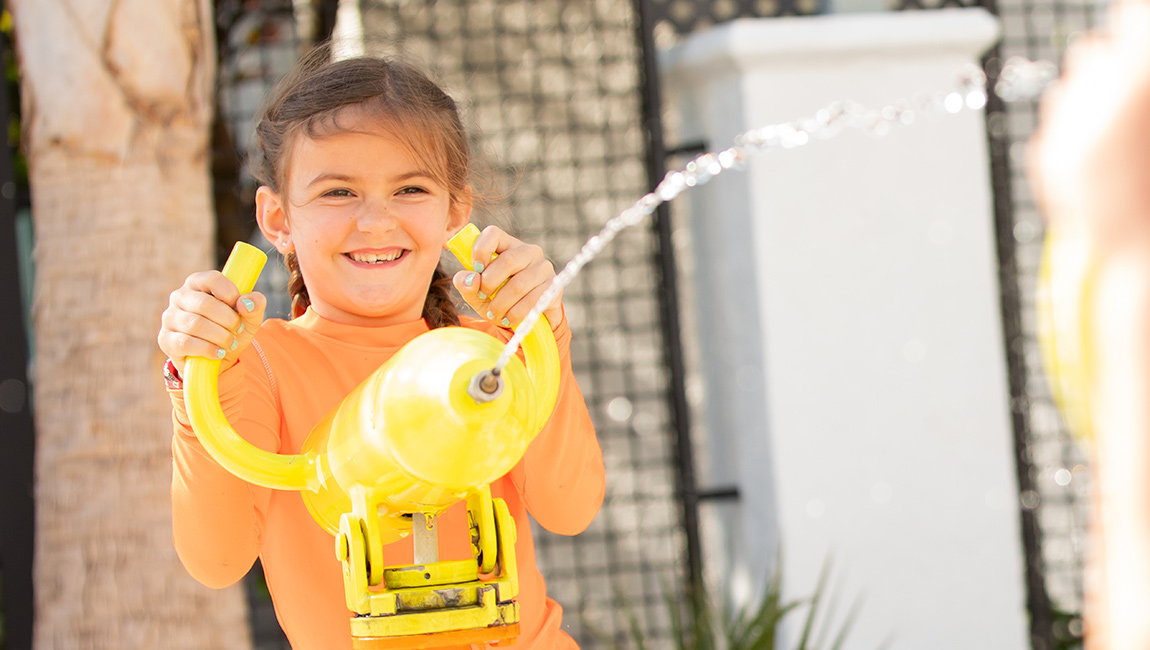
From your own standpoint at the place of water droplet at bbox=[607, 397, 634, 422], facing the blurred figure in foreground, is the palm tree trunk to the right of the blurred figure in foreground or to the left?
right

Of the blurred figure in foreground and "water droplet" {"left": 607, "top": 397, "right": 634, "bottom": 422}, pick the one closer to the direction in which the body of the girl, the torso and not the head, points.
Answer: the blurred figure in foreground

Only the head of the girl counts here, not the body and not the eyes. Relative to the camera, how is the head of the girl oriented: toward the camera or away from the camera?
toward the camera

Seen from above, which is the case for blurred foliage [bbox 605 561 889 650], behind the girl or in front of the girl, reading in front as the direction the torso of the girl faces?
behind

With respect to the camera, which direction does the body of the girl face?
toward the camera

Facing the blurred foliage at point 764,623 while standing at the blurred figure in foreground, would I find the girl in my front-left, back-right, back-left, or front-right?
front-left

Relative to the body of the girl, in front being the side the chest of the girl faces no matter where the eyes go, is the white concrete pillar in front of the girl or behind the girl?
behind

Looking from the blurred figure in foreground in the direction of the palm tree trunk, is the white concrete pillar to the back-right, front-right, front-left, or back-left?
front-right

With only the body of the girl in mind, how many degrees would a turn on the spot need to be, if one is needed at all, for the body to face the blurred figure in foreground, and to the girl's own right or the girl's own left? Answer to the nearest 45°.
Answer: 0° — they already face them
